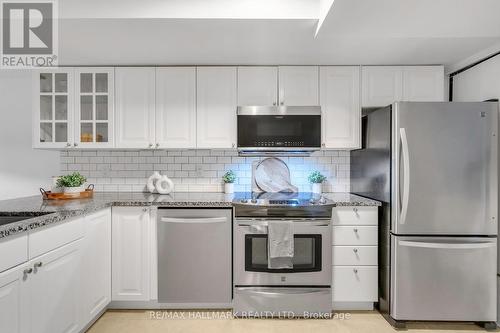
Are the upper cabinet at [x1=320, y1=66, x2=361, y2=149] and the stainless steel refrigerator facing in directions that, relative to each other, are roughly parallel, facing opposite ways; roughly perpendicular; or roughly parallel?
roughly parallel

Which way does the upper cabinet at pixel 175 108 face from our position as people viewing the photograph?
facing the viewer

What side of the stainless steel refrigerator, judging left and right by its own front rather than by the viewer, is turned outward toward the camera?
front

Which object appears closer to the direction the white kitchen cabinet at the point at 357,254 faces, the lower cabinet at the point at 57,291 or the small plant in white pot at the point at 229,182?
the lower cabinet

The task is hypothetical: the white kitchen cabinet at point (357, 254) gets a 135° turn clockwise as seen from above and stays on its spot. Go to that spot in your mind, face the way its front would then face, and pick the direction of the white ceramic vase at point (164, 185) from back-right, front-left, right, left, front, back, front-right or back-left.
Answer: front-left

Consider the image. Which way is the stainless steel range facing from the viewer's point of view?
toward the camera

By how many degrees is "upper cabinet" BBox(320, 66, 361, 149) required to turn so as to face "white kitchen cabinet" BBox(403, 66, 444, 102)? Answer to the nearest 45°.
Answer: approximately 90° to its left

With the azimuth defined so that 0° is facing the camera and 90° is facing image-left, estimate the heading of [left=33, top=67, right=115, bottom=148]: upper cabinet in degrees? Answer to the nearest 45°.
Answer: approximately 0°

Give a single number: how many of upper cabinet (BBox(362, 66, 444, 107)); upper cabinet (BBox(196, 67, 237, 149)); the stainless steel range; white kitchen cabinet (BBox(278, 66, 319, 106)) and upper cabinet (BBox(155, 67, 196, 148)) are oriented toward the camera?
5

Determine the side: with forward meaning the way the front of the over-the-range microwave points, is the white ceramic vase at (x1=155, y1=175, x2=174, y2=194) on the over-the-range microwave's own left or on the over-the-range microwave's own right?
on the over-the-range microwave's own right

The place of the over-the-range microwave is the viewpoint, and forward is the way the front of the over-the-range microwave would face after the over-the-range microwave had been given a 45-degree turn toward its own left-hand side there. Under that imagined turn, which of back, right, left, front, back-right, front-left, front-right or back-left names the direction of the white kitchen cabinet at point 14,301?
right

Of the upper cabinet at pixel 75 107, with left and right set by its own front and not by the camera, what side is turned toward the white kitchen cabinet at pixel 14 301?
front

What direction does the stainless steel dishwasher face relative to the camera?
toward the camera

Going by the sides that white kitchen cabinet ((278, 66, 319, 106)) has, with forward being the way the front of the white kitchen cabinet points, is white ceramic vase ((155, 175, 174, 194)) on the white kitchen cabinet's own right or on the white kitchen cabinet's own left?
on the white kitchen cabinet's own right

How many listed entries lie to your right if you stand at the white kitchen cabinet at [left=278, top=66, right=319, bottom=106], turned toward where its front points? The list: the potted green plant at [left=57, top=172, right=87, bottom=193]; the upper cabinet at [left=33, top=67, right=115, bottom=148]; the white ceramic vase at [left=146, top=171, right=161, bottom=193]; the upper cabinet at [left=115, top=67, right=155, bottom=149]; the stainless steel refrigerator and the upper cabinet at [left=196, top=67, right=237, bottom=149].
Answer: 5
